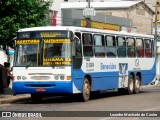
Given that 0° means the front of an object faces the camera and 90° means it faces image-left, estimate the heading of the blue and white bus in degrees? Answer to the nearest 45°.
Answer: approximately 45°

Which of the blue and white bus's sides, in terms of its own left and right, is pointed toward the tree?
right
